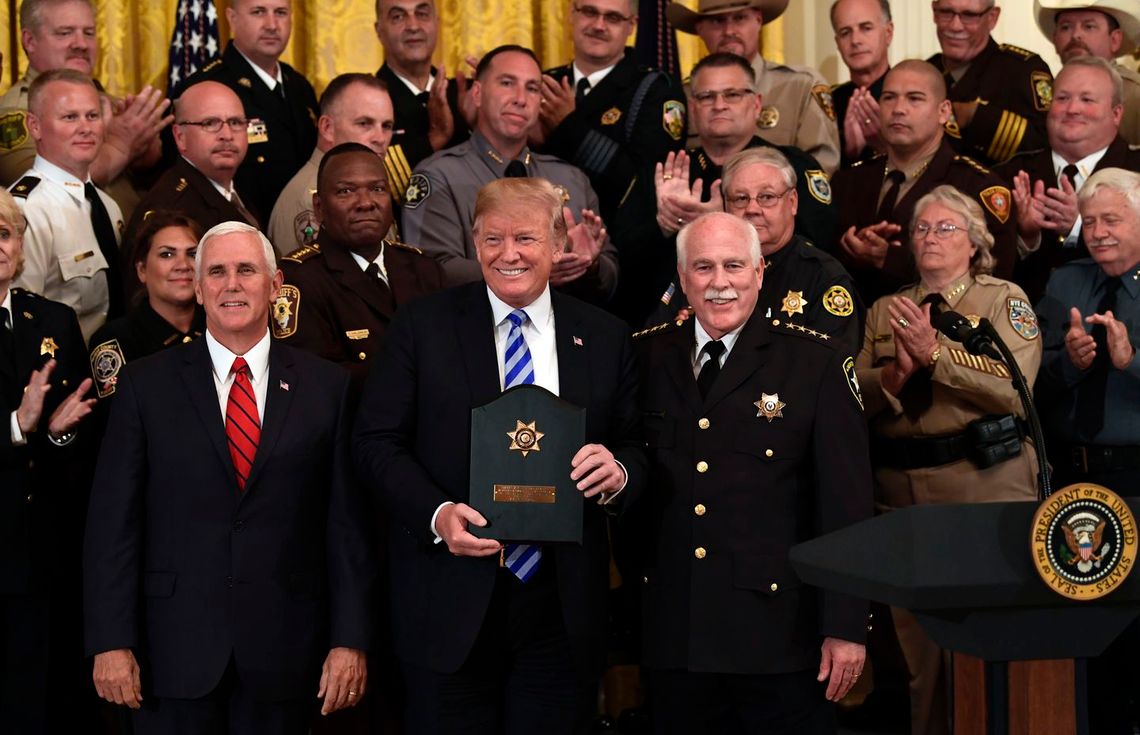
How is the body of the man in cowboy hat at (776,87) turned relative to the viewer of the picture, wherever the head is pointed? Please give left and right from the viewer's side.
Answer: facing the viewer and to the left of the viewer

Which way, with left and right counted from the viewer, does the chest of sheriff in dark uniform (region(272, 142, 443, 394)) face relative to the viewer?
facing the viewer and to the right of the viewer

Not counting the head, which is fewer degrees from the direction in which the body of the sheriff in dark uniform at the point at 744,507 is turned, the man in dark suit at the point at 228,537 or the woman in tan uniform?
the man in dark suit

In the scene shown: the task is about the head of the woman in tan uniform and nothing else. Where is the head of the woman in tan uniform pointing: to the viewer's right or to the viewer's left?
to the viewer's left

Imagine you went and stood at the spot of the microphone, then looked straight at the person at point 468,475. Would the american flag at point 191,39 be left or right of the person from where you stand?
right

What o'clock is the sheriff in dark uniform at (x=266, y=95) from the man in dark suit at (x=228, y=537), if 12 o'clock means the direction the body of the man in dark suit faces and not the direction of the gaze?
The sheriff in dark uniform is roughly at 6 o'clock from the man in dark suit.

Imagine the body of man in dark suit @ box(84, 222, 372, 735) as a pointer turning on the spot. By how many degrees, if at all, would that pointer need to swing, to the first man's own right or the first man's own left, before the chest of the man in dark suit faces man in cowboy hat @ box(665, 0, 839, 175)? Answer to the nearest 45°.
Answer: approximately 135° to the first man's own left

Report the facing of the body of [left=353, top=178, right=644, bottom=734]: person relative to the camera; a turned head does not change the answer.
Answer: toward the camera

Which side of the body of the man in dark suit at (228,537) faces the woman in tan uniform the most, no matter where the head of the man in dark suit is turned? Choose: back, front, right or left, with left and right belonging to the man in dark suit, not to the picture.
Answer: left

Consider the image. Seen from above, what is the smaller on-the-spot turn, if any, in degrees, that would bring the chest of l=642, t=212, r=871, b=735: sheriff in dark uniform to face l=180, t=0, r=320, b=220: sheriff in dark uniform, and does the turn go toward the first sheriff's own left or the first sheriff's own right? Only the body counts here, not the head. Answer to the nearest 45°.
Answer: approximately 90° to the first sheriff's own right

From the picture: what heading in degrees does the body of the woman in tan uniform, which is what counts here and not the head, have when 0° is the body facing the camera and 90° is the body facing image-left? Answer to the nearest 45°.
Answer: approximately 45°

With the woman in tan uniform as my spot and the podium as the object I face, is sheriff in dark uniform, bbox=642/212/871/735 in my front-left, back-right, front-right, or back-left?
front-right

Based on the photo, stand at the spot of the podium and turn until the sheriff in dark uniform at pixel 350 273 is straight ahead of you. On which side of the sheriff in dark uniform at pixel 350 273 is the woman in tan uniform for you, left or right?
right

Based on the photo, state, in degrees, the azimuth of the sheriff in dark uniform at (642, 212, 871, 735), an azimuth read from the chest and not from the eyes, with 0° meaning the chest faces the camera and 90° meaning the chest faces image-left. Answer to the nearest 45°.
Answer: approximately 45°

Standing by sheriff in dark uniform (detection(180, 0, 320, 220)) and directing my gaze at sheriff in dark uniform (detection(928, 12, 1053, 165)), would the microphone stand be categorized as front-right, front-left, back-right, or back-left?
front-right

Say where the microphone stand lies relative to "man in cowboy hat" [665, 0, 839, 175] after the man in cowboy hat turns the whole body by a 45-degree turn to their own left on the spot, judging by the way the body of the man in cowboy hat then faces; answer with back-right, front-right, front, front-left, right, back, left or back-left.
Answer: front

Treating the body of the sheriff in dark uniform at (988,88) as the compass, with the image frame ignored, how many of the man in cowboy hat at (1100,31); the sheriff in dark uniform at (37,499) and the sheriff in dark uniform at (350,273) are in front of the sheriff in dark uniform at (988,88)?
2
